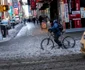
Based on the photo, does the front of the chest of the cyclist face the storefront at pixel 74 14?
no

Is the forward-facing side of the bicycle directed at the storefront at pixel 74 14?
no
